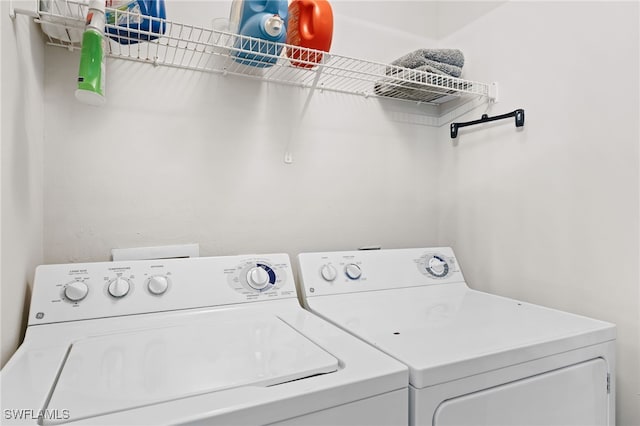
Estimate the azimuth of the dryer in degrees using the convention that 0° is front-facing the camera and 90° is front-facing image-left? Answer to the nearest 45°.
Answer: approximately 315°

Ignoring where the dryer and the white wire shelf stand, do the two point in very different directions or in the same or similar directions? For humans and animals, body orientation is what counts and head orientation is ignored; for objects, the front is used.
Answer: same or similar directions

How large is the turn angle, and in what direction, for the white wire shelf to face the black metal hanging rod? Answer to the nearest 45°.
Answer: approximately 45° to its left

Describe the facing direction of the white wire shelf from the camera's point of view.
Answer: facing the viewer and to the right of the viewer

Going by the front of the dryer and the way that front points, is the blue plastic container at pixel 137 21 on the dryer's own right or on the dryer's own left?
on the dryer's own right

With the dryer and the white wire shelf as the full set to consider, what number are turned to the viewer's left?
0

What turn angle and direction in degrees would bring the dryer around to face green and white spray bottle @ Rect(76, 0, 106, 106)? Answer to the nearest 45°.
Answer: approximately 135° to its right
